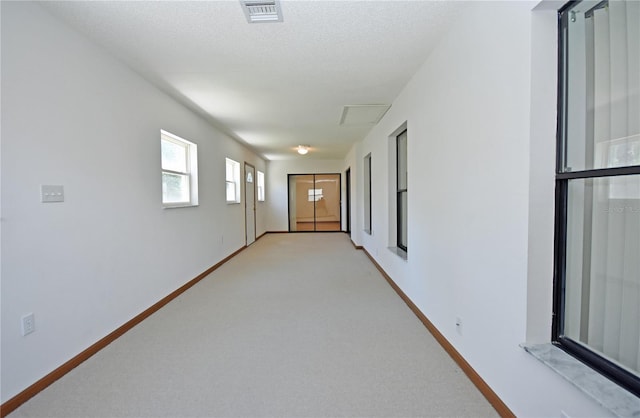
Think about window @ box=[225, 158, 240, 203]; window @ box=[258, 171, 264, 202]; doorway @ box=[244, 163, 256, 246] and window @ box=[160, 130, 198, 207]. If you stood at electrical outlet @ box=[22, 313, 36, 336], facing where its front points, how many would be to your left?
4

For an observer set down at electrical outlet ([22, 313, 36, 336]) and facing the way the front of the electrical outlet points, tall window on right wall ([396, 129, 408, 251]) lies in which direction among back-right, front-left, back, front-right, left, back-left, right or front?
front-left

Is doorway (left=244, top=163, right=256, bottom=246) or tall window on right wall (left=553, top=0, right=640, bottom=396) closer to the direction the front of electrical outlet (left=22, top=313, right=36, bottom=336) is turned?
the tall window on right wall

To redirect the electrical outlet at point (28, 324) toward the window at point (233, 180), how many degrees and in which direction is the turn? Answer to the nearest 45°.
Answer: approximately 90° to its left

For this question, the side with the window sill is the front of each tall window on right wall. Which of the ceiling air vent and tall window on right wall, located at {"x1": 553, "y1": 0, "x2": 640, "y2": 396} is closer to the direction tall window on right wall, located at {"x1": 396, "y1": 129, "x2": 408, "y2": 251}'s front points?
the ceiling air vent

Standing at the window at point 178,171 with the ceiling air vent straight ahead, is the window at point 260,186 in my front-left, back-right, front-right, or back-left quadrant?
back-left

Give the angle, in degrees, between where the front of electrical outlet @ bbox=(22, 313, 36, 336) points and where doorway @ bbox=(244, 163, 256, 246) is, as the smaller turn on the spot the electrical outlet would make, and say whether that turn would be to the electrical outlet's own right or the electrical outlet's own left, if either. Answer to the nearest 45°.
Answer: approximately 90° to the electrical outlet's own left

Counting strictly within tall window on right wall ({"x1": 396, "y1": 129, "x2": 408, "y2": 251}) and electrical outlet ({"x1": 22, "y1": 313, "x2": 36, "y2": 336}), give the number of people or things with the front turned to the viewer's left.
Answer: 1

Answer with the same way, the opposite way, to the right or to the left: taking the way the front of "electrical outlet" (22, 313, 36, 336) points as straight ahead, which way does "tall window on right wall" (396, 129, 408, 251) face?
the opposite way

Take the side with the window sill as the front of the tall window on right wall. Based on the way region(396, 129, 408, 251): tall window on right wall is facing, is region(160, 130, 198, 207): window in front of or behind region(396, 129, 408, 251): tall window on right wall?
in front

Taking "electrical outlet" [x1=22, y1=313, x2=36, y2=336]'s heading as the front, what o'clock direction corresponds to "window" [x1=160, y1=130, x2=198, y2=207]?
The window is roughly at 9 o'clock from the electrical outlet.

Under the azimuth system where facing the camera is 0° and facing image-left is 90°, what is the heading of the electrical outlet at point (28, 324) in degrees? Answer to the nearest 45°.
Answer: approximately 315°

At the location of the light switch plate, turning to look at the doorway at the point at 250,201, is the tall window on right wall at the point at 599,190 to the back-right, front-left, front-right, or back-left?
back-right

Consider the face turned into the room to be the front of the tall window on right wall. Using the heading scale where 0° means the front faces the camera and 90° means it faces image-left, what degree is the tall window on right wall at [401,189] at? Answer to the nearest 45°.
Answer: approximately 90°
